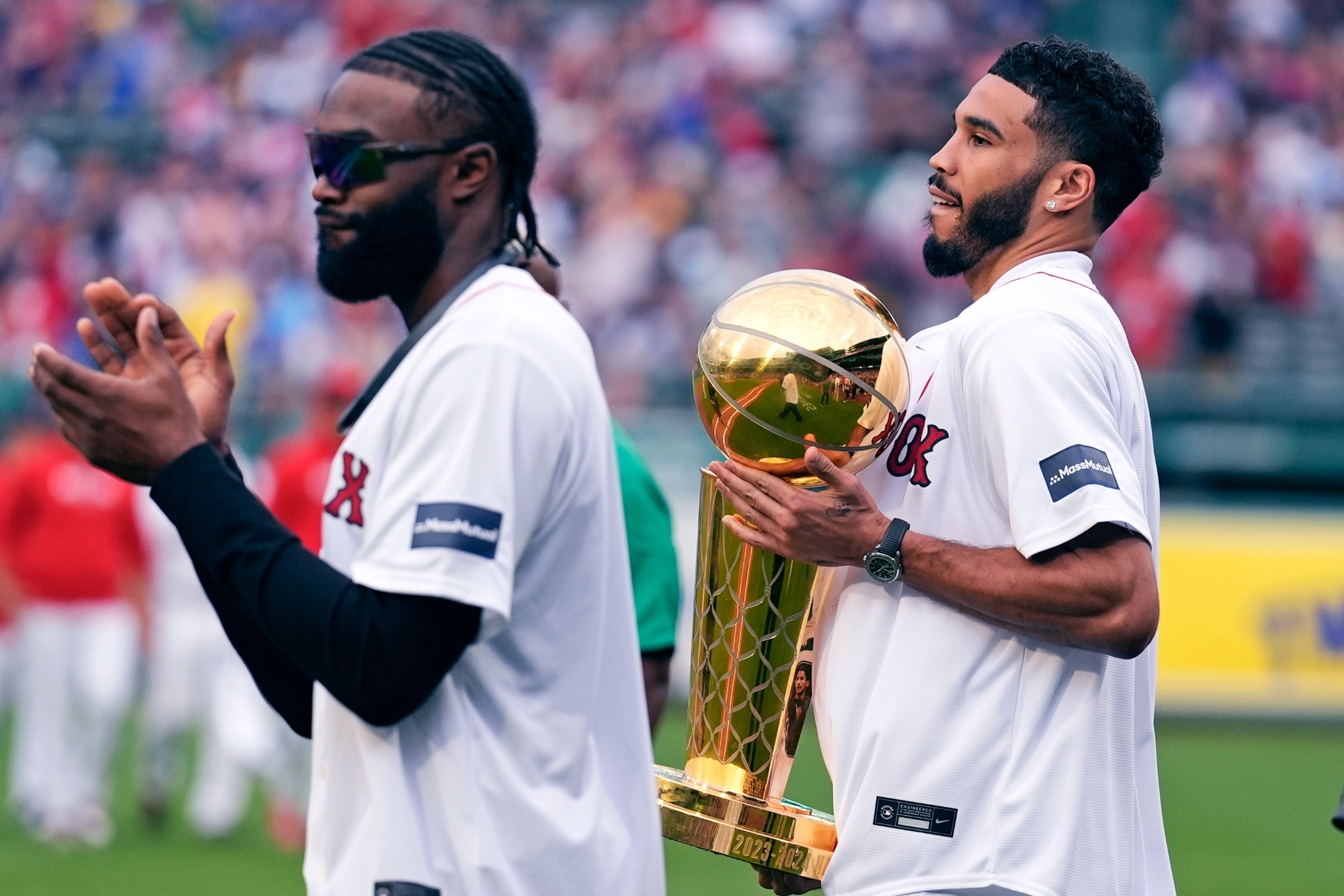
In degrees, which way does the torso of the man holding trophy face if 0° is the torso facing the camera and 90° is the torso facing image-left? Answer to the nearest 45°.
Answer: approximately 90°

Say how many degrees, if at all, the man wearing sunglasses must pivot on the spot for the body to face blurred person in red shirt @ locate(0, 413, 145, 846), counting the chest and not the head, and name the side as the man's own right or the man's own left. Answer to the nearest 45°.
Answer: approximately 90° to the man's own right

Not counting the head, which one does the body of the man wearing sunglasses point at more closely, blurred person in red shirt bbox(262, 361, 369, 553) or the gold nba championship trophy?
the blurred person in red shirt

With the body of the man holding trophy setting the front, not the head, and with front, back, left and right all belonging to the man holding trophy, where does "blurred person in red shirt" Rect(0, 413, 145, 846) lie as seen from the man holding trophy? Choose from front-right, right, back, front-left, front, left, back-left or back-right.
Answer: front-right

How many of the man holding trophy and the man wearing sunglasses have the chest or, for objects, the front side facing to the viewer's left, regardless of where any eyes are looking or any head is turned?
2

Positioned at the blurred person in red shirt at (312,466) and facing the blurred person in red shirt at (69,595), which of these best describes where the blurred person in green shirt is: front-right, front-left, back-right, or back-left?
back-left

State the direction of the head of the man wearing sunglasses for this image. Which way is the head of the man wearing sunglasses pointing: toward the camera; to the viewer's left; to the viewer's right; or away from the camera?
to the viewer's left

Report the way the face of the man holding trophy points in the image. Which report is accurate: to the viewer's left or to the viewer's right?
to the viewer's left

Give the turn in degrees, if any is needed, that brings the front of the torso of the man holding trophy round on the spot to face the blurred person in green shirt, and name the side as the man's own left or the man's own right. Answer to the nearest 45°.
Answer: approximately 45° to the man's own right

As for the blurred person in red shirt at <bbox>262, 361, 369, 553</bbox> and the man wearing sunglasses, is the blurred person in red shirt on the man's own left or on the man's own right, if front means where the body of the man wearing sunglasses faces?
on the man's own right

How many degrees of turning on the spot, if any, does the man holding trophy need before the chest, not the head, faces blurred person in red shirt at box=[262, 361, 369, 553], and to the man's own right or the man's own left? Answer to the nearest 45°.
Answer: approximately 45° to the man's own right

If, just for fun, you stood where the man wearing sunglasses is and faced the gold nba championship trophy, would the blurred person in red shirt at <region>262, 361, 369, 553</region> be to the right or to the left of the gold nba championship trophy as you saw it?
left

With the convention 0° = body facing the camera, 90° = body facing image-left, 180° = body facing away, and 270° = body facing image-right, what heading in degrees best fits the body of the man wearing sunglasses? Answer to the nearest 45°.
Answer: approximately 90°
